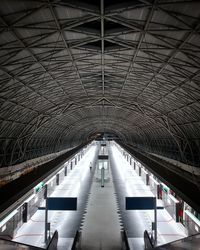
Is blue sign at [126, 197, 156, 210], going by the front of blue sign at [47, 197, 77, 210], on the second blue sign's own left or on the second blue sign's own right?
on the second blue sign's own left

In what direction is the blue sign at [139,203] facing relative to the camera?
toward the camera

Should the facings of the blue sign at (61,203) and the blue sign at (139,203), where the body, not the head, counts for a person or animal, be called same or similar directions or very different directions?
same or similar directions

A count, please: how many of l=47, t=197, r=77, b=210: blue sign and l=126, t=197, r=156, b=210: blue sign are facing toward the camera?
2

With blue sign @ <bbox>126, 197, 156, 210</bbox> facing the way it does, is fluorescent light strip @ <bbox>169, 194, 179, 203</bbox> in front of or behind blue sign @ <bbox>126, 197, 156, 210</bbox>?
behind

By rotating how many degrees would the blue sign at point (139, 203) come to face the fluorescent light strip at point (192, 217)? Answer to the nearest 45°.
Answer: approximately 90° to its left

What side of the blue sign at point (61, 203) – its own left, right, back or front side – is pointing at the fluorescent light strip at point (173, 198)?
left

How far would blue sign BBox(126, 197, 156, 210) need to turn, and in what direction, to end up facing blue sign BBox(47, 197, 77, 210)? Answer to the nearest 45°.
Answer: approximately 90° to its right

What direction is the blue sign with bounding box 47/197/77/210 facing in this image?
toward the camera

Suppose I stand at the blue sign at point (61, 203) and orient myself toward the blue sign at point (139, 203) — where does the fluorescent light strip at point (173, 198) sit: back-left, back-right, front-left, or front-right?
front-left

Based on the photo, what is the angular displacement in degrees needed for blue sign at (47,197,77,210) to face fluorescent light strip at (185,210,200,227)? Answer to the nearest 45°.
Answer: approximately 90° to its left
